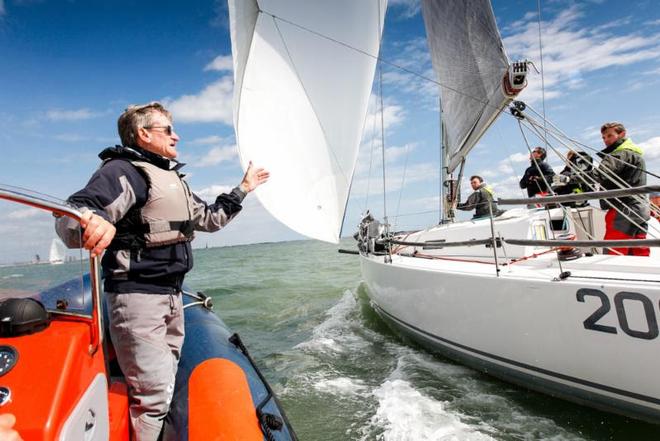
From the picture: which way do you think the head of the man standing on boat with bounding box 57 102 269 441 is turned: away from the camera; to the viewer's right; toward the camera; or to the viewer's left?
to the viewer's right

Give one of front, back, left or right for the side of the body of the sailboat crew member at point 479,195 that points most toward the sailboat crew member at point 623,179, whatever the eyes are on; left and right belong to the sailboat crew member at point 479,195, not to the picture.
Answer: left

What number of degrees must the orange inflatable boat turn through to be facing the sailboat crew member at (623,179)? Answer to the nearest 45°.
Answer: approximately 90° to its right

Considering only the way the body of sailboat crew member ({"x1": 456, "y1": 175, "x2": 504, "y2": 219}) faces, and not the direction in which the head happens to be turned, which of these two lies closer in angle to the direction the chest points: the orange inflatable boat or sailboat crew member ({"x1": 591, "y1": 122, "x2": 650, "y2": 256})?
the orange inflatable boat

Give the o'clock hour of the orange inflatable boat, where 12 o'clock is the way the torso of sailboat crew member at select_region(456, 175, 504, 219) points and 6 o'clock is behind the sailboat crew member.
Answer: The orange inflatable boat is roughly at 11 o'clock from the sailboat crew member.

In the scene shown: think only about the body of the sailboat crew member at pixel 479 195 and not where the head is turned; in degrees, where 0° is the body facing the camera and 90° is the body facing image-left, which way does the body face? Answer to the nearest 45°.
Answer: approximately 45°

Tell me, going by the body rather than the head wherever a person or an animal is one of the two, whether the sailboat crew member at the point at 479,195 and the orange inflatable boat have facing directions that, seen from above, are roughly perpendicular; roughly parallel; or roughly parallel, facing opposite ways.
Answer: roughly perpendicular

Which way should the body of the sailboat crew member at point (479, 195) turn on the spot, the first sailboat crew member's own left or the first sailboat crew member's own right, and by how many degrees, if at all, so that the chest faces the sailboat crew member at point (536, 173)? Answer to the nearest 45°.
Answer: approximately 135° to the first sailboat crew member's own left

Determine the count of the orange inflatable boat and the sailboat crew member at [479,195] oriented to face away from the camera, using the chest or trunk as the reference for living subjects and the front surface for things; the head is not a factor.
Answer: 1

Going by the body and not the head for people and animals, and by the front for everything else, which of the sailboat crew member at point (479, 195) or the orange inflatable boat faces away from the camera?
the orange inflatable boat

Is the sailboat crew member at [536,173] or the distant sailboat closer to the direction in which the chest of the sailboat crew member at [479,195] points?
the distant sailboat

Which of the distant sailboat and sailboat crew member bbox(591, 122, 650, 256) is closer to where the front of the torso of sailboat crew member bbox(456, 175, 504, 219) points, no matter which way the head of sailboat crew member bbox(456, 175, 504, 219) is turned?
the distant sailboat

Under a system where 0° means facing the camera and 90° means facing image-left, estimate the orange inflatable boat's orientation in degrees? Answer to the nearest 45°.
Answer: approximately 180°
